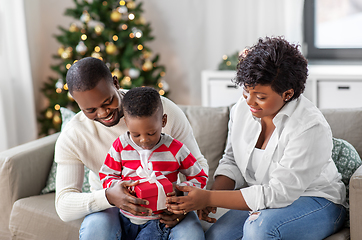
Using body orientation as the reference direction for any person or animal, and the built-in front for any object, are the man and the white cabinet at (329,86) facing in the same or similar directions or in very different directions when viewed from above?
same or similar directions

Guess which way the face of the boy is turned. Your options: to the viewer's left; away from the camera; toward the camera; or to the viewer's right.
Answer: toward the camera

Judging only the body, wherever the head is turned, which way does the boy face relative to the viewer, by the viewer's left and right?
facing the viewer

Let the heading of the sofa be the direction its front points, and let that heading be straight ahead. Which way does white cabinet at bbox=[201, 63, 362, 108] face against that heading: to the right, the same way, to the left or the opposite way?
the same way

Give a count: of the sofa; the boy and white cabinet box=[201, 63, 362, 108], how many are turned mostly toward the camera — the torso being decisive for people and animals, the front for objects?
3

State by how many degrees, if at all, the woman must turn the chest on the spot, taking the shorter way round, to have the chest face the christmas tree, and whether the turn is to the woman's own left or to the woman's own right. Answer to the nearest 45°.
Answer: approximately 90° to the woman's own right

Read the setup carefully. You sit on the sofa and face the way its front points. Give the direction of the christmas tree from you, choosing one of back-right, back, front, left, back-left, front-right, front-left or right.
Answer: back

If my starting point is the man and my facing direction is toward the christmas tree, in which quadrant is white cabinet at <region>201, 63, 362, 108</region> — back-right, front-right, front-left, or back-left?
front-right

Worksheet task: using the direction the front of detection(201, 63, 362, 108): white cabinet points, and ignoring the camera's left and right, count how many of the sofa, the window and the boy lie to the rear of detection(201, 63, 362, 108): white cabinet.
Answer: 1

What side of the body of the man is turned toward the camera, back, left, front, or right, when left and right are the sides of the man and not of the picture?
front

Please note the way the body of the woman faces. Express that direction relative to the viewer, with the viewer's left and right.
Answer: facing the viewer and to the left of the viewer

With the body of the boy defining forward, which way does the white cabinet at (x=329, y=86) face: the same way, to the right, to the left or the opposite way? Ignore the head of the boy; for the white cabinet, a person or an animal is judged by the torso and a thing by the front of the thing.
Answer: the same way

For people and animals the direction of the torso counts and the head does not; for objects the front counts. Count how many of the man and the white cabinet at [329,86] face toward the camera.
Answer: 2

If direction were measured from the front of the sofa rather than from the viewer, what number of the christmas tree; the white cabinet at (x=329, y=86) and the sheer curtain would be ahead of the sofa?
0

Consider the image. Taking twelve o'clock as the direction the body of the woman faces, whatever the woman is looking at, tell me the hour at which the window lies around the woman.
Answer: The window is roughly at 5 o'clock from the woman.

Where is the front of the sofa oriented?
toward the camera
